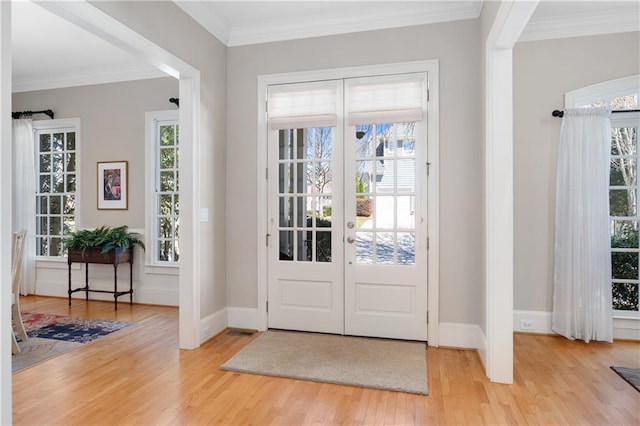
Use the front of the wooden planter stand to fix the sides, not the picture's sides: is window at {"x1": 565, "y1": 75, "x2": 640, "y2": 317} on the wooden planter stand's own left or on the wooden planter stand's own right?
on the wooden planter stand's own left

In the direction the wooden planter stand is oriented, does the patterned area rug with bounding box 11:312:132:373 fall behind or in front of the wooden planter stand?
in front

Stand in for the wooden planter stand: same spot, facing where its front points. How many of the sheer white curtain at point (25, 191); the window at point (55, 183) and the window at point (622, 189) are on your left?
1

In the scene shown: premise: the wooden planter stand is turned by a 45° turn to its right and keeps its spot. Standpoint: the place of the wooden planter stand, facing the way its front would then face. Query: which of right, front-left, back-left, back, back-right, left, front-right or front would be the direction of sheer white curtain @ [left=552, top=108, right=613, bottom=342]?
back-left
